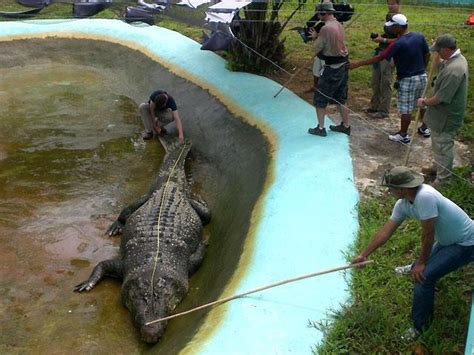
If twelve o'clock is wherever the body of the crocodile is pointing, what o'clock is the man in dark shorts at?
The man in dark shorts is roughly at 8 o'clock from the crocodile.

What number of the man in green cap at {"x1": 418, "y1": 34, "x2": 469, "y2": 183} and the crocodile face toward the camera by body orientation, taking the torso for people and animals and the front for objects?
1

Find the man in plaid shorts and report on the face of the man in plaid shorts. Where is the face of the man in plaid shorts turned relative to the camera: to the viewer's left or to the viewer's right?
to the viewer's left

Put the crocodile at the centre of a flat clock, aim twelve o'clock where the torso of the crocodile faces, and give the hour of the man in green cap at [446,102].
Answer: The man in green cap is roughly at 9 o'clock from the crocodile.

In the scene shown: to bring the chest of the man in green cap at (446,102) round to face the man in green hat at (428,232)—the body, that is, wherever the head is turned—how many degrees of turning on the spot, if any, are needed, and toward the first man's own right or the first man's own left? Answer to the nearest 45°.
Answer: approximately 90° to the first man's own left

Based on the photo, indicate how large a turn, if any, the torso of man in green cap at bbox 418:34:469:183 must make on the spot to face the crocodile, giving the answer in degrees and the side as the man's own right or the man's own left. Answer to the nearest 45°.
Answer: approximately 45° to the man's own left

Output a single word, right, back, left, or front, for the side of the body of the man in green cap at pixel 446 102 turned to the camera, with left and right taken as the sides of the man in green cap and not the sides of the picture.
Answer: left

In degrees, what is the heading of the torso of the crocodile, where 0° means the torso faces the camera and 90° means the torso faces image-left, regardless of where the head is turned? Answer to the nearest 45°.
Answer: approximately 0°

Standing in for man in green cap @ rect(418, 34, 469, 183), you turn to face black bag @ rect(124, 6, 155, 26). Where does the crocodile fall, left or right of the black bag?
left

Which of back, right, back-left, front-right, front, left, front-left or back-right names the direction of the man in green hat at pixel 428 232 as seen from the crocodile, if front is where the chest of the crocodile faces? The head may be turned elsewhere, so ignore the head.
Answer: front-left

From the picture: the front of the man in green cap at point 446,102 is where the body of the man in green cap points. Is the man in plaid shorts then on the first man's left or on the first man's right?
on the first man's right

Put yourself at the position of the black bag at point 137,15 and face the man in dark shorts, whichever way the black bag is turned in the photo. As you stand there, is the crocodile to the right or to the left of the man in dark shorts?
right
